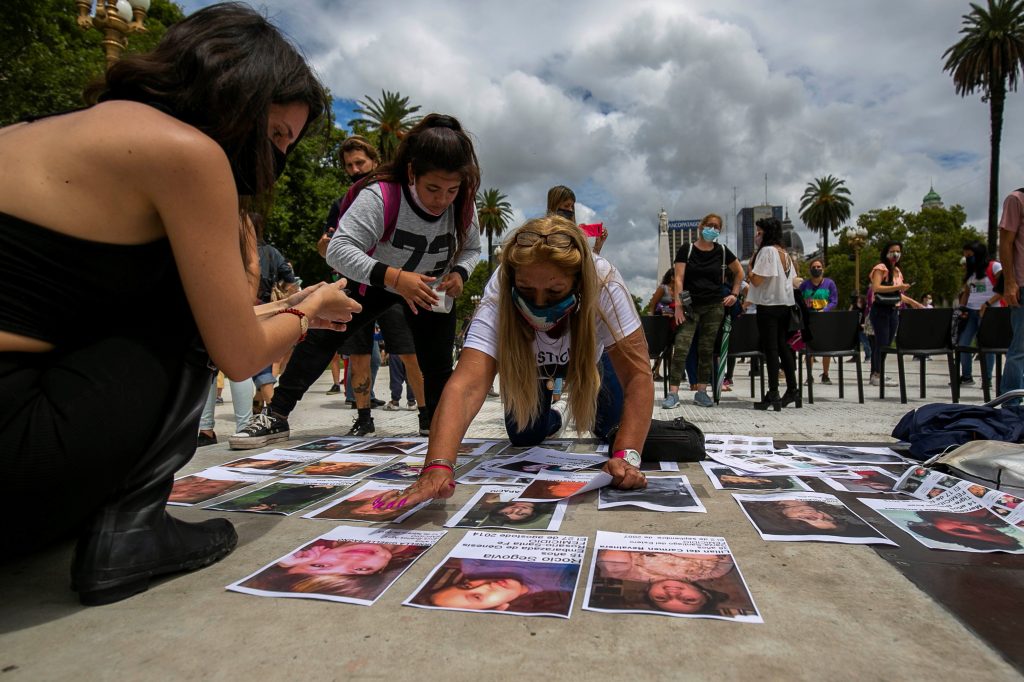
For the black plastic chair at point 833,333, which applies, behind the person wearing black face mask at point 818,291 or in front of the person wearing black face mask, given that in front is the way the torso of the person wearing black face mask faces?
in front

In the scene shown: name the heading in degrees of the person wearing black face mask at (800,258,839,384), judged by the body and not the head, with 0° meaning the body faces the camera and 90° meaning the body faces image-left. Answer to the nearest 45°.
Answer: approximately 0°

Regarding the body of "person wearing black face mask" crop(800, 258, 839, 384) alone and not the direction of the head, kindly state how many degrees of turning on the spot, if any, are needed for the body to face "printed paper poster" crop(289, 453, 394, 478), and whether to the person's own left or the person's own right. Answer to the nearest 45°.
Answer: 0° — they already face it

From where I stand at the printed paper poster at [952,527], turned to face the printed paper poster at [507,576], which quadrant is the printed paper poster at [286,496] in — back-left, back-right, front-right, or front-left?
front-right

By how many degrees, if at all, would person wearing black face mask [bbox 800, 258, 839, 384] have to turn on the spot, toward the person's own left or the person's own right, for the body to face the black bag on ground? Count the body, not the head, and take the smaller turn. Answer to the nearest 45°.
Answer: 0° — they already face it

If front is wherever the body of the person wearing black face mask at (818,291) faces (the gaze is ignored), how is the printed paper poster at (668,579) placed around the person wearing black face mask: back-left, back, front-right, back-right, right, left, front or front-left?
front

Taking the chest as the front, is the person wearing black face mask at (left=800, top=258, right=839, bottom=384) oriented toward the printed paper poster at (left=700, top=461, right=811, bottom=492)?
yes

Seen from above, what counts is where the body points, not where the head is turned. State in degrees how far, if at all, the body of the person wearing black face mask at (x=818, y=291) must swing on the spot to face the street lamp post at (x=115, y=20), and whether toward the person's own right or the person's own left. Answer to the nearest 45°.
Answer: approximately 45° to the person's own right

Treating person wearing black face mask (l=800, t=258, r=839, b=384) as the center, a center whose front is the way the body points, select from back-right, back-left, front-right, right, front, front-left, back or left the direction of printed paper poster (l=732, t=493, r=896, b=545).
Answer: front

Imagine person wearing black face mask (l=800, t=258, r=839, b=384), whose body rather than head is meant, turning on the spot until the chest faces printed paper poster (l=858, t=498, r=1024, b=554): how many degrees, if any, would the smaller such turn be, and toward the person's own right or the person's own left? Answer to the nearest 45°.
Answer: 0° — they already face it

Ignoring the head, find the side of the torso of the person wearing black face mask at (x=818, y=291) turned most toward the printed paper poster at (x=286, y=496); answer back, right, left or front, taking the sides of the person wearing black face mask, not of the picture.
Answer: front

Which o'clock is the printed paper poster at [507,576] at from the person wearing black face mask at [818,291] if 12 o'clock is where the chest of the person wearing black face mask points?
The printed paper poster is roughly at 12 o'clock from the person wearing black face mask.

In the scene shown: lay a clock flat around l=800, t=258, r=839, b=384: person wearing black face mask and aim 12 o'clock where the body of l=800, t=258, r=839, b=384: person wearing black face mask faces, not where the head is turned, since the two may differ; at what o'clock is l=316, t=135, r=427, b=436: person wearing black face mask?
l=316, t=135, r=427, b=436: person wearing black face mask is roughly at 1 o'clock from l=800, t=258, r=839, b=384: person wearing black face mask.
